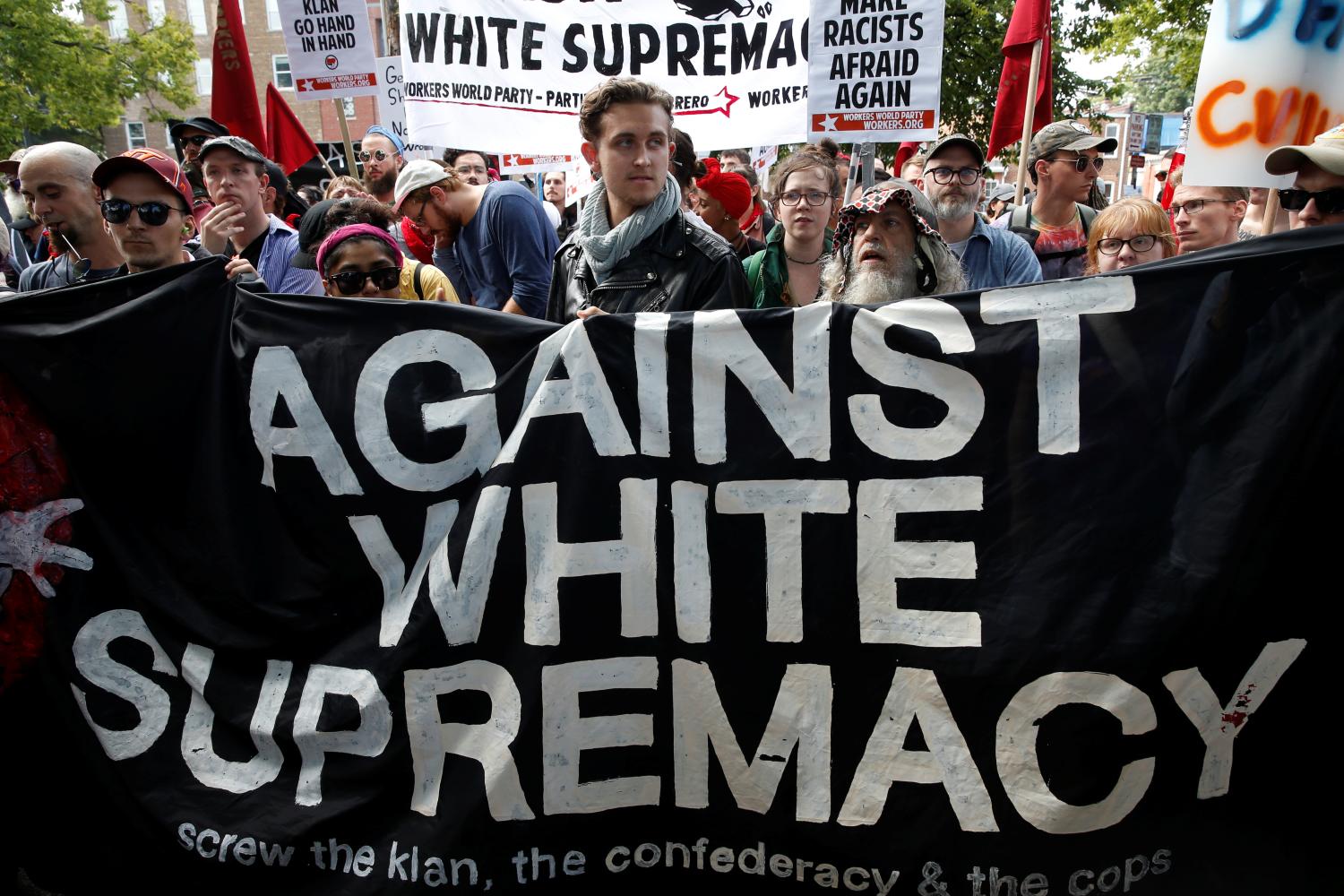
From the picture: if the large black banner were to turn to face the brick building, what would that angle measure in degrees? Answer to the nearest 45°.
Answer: approximately 180°

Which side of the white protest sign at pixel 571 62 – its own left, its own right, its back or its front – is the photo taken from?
front

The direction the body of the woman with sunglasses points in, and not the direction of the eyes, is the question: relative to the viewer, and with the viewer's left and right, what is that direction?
facing the viewer

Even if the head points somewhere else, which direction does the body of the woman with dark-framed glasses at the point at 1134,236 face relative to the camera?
toward the camera

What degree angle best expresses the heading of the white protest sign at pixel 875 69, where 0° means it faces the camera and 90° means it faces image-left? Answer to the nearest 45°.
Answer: approximately 0°

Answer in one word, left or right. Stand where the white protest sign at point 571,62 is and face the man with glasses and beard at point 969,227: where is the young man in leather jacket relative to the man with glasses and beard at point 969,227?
right

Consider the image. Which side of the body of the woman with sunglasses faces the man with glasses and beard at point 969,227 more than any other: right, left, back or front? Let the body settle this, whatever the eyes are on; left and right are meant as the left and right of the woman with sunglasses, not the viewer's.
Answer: left

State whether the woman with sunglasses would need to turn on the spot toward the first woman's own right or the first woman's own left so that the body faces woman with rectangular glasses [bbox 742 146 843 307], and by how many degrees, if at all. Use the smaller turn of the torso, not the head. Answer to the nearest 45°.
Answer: approximately 90° to the first woman's own left

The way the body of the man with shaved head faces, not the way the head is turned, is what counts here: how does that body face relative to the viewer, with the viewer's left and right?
facing the viewer and to the left of the viewer

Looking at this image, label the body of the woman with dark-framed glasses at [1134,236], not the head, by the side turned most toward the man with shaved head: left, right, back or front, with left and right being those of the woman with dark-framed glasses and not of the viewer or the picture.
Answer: right

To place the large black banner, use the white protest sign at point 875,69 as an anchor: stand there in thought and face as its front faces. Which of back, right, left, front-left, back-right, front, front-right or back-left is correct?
front
